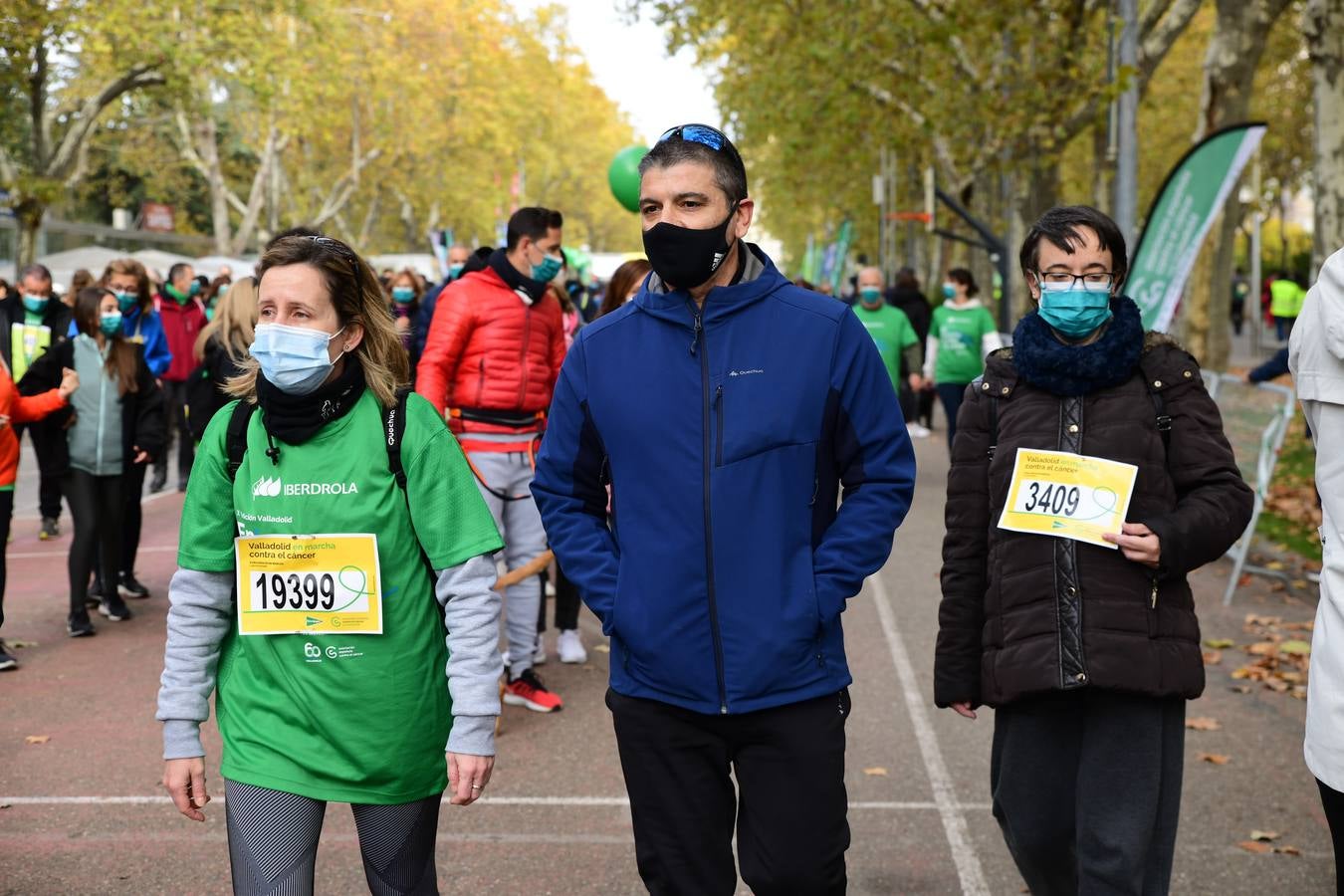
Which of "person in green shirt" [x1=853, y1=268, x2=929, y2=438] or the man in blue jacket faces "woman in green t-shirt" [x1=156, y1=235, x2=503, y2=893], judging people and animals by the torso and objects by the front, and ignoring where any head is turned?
the person in green shirt

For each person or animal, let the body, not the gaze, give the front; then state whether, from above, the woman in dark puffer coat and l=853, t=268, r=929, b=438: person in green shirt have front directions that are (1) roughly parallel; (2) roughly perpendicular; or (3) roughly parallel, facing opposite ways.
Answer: roughly parallel

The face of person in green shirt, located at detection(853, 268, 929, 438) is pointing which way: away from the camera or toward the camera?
toward the camera

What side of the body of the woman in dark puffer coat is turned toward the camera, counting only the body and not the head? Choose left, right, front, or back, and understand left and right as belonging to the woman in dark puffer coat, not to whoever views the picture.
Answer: front

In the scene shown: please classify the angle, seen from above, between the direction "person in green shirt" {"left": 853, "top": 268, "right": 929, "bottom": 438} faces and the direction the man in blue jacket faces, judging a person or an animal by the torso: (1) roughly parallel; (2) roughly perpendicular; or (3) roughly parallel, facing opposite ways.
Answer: roughly parallel

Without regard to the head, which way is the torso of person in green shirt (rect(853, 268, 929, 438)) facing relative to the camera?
toward the camera

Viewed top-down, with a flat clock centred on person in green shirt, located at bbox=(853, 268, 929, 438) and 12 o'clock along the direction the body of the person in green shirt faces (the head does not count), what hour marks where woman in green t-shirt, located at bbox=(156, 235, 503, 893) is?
The woman in green t-shirt is roughly at 12 o'clock from the person in green shirt.

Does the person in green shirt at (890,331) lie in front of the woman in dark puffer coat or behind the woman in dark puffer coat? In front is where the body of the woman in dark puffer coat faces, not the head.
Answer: behind

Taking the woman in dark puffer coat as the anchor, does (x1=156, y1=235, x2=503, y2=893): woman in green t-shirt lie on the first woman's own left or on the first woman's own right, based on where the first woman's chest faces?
on the first woman's own right

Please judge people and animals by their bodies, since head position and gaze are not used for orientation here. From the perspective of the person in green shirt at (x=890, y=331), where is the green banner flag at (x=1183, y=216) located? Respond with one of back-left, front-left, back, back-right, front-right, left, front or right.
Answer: front-left
